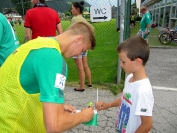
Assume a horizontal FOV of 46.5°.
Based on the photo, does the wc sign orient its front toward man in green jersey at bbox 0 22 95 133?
yes

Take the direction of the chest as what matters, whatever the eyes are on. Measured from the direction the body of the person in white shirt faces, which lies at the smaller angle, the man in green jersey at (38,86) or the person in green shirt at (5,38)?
the man in green jersey

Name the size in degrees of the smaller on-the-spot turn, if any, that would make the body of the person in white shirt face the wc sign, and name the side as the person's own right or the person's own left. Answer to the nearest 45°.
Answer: approximately 135° to the person's own right

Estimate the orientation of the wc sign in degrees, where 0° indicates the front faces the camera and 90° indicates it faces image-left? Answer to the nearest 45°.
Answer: approximately 0°

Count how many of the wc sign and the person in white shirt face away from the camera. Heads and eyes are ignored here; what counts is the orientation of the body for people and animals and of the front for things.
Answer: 0

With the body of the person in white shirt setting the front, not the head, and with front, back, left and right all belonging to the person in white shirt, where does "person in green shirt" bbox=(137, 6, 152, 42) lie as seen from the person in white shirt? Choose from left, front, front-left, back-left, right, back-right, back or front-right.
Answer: back-right

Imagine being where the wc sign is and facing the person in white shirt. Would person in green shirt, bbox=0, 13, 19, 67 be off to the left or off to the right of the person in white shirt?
right

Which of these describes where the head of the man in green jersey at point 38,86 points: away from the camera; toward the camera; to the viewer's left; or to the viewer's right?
to the viewer's right

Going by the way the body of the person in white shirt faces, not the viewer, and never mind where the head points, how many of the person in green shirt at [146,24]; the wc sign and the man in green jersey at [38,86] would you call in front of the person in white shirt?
1

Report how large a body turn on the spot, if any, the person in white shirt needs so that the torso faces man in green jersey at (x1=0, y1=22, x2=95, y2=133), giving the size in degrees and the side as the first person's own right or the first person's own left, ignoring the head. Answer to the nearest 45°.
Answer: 0° — they already face them

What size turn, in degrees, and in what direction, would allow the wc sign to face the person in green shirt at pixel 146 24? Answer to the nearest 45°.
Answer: approximately 135° to its left

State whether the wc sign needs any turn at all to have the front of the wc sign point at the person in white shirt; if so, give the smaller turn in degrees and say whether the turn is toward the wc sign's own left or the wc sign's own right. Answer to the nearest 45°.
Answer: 0° — it already faces them
